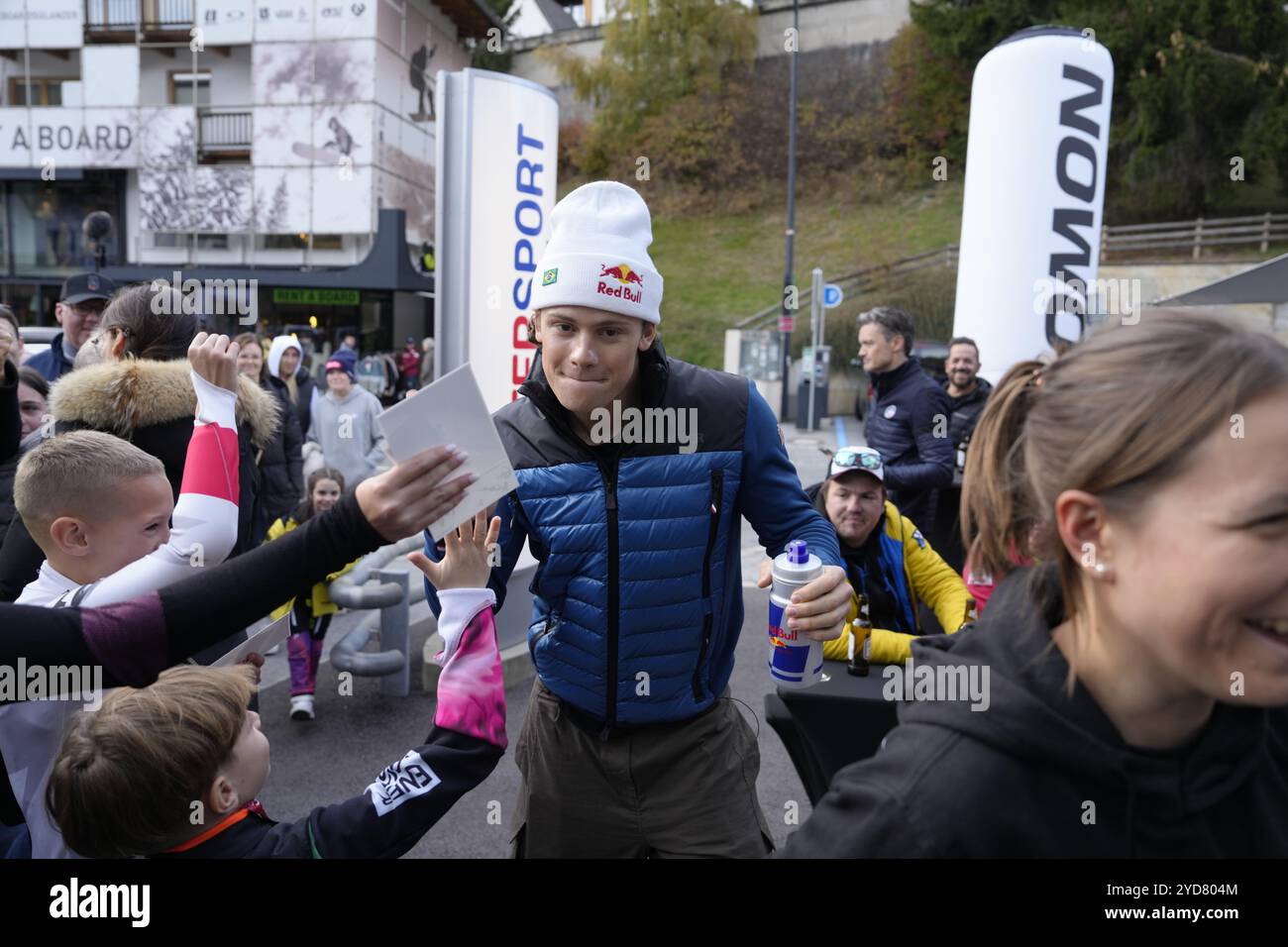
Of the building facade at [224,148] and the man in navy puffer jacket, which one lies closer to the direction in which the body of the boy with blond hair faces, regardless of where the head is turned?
the man in navy puffer jacket

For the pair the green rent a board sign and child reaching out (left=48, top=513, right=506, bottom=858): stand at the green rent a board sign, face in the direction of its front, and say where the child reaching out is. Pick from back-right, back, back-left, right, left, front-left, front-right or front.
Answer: front

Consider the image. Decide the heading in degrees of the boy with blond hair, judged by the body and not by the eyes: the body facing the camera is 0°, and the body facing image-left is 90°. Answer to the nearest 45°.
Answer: approximately 270°

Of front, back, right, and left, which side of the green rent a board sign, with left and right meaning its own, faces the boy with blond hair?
front

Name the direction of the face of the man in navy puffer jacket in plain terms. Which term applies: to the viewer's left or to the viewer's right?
to the viewer's left

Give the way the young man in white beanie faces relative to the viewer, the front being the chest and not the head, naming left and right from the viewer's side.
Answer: facing the viewer

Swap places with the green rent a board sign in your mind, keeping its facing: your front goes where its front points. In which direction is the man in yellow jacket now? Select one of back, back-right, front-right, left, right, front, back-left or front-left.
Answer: front

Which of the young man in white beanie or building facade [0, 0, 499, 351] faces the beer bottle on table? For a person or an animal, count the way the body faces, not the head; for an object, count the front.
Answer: the building facade

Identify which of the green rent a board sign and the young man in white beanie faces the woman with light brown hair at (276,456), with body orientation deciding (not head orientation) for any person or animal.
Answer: the green rent a board sign

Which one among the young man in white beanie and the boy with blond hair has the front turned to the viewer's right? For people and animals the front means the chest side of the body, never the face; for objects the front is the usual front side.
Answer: the boy with blond hair

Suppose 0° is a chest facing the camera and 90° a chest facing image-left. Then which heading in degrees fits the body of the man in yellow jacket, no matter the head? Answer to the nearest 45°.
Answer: approximately 45°

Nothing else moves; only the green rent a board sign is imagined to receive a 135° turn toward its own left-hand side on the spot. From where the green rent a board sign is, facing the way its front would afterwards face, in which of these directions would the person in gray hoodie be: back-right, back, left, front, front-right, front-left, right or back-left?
back-right

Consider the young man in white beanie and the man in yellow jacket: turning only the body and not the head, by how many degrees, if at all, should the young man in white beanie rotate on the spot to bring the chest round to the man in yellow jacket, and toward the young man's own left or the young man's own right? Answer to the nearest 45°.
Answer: approximately 135° to the young man's own left

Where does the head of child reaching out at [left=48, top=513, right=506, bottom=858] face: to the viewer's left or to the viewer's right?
to the viewer's right

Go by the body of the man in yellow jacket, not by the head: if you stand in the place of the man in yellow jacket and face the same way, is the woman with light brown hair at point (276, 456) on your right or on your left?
on your right
